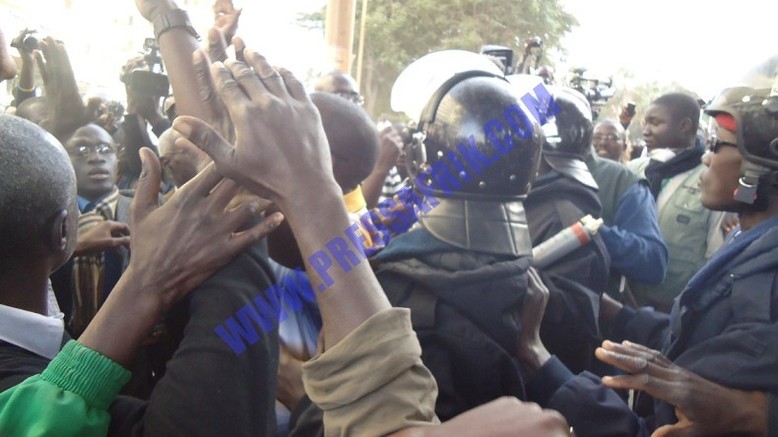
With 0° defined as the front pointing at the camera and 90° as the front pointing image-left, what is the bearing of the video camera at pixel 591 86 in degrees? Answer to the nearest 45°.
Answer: approximately 45°

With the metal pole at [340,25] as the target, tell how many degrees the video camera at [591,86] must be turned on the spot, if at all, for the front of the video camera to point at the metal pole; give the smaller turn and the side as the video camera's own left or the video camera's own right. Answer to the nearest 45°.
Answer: approximately 90° to the video camera's own right

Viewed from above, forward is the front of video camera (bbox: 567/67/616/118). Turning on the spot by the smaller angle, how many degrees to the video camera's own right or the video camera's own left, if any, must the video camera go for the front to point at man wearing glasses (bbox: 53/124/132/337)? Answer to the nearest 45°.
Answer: approximately 45° to the video camera's own left
